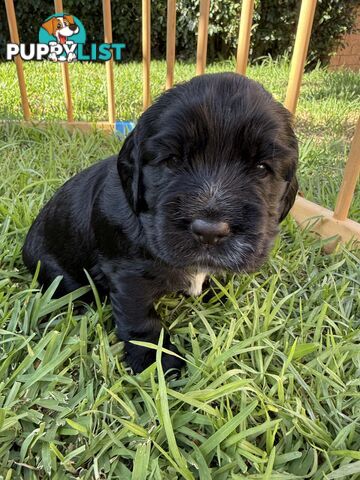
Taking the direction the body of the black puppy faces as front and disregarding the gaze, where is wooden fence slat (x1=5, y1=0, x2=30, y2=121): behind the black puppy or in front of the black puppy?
behind

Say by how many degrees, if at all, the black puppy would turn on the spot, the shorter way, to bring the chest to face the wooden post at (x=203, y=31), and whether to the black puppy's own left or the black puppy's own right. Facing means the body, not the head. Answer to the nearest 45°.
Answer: approximately 135° to the black puppy's own left

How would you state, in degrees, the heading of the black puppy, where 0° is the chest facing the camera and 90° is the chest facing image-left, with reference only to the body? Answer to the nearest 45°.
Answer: approximately 315°

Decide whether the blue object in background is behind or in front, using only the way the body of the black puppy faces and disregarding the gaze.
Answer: behind

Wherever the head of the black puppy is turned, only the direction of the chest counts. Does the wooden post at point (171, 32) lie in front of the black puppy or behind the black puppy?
behind

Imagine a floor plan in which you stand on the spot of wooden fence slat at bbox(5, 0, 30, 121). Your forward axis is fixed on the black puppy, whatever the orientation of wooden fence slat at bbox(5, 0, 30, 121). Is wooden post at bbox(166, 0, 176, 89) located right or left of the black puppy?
left
